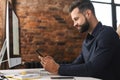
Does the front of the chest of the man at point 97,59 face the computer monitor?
yes

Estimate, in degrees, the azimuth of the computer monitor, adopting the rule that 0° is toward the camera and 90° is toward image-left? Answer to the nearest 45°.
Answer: approximately 270°

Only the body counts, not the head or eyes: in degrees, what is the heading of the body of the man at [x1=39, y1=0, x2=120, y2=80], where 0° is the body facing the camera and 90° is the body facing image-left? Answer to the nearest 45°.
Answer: approximately 90°

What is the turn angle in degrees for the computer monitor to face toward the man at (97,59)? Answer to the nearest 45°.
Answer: approximately 45° to its right

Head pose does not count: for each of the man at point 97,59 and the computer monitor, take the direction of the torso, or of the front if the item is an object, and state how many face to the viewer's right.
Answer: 1

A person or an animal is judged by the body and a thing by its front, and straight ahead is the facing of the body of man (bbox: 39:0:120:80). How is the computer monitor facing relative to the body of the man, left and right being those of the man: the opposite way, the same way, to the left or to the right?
the opposite way
